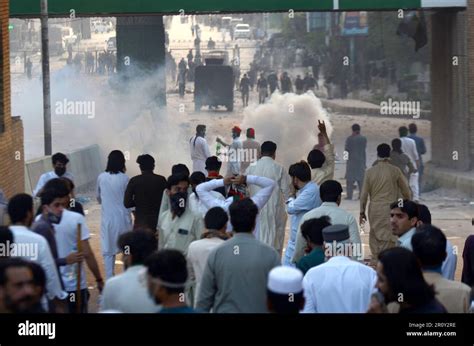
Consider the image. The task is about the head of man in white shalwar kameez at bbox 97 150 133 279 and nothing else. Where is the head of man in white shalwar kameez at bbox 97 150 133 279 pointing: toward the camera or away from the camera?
away from the camera

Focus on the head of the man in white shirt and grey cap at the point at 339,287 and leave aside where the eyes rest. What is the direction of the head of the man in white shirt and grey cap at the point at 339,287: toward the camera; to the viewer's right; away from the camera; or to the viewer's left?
away from the camera

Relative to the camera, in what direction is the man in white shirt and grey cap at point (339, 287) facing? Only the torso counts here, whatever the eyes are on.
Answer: away from the camera

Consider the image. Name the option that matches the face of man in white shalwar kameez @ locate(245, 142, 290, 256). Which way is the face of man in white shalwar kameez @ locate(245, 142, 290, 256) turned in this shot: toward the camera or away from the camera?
away from the camera

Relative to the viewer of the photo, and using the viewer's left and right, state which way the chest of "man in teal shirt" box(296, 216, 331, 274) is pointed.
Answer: facing away from the viewer and to the left of the viewer

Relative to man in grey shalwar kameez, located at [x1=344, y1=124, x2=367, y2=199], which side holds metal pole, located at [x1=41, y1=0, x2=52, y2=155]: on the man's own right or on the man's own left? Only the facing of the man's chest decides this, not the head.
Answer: on the man's own left

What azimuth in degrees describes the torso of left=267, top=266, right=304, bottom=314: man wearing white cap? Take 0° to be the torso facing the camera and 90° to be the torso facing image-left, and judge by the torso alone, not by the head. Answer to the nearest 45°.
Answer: approximately 180°

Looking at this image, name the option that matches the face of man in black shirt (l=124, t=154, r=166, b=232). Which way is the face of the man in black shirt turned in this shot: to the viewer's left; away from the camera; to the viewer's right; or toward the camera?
away from the camera

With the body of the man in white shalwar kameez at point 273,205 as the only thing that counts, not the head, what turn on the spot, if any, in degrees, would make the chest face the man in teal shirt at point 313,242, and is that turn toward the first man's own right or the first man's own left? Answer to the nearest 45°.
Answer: approximately 180°

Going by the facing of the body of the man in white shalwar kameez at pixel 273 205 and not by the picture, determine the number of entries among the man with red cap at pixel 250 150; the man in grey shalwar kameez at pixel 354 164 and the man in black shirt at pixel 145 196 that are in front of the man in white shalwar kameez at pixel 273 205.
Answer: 2
